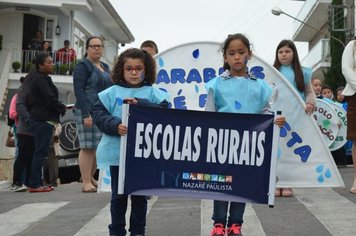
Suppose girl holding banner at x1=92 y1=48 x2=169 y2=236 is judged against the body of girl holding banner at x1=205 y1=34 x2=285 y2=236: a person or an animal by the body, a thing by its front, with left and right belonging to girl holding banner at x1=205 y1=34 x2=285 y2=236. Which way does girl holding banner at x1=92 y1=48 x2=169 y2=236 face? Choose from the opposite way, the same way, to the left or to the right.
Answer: the same way

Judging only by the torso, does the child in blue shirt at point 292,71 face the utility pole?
no

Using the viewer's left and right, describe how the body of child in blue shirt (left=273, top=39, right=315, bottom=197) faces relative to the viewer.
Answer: facing the viewer and to the left of the viewer

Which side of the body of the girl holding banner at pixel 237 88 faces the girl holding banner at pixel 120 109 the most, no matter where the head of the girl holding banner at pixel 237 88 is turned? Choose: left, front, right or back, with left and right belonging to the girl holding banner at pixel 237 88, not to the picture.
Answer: right

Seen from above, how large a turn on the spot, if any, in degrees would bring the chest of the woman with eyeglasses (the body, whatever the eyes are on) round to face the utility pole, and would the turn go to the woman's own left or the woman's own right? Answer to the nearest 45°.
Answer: approximately 90° to the woman's own left

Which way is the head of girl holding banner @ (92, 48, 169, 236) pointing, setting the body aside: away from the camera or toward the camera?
toward the camera

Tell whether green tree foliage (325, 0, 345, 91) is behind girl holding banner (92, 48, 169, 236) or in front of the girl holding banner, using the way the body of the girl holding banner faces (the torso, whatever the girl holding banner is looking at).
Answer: behind

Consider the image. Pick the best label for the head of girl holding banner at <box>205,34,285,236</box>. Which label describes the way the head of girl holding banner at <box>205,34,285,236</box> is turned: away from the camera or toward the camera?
toward the camera

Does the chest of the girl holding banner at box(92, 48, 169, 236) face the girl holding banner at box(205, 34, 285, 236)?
no

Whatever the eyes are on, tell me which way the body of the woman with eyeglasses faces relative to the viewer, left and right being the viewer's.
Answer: facing the viewer and to the right of the viewer

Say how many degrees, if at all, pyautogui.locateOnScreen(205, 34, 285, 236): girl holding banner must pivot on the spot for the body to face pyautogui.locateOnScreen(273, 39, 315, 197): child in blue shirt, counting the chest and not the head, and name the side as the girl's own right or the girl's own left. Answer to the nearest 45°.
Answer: approximately 180°

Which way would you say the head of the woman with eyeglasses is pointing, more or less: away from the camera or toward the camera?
toward the camera

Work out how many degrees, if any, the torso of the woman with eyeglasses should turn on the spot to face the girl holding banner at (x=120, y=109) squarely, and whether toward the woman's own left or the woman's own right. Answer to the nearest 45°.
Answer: approximately 45° to the woman's own right

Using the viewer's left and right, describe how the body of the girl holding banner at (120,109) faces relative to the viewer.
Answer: facing the viewer

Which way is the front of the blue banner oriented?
toward the camera
